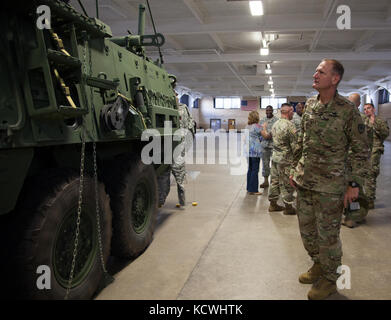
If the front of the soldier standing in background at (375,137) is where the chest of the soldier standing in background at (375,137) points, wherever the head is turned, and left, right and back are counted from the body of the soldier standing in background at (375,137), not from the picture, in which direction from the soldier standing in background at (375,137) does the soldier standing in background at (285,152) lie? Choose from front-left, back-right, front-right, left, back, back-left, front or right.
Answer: front

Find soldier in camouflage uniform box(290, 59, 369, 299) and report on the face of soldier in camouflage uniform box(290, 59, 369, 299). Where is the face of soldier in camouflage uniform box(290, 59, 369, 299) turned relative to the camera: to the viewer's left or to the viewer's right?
to the viewer's left

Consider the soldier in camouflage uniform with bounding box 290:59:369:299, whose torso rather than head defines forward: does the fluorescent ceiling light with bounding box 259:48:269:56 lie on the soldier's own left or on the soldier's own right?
on the soldier's own right

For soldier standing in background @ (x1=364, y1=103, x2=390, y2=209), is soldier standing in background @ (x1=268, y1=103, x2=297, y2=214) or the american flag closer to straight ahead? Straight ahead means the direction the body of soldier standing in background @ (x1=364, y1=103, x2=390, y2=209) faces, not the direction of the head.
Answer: the soldier standing in background

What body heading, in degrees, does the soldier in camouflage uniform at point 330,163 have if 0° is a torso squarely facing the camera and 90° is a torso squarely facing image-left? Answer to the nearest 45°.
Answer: approximately 45°

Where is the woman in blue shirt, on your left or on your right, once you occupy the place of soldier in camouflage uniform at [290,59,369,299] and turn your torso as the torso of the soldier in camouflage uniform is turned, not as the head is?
on your right

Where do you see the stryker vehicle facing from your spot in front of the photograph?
facing away from the viewer and to the right of the viewer

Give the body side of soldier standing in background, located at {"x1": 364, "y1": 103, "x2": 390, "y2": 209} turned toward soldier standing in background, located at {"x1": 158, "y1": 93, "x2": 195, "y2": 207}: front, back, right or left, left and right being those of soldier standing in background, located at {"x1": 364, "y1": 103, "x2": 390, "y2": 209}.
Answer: front

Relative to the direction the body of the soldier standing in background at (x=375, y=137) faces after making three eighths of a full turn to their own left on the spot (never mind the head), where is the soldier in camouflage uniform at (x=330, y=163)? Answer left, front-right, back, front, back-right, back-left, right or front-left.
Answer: right

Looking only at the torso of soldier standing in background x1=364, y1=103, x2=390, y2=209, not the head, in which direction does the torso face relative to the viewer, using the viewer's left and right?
facing the viewer and to the left of the viewer

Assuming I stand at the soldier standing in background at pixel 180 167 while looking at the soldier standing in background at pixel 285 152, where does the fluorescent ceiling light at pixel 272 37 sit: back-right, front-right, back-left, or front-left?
front-left

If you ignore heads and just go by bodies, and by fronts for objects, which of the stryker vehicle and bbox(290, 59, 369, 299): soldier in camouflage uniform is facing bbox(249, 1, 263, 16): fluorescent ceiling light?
the stryker vehicle
